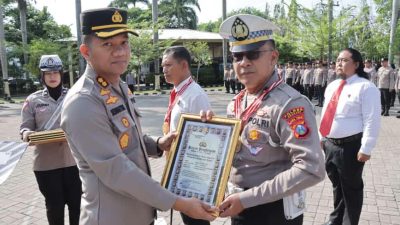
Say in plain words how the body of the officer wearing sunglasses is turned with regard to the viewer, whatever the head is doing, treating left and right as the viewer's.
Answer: facing the viewer and to the left of the viewer

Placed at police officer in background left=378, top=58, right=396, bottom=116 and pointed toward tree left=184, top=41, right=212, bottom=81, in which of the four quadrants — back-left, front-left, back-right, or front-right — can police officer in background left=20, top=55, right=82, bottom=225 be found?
back-left

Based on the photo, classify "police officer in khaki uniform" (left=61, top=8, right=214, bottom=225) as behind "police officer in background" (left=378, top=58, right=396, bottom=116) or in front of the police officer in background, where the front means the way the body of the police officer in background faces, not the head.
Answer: in front

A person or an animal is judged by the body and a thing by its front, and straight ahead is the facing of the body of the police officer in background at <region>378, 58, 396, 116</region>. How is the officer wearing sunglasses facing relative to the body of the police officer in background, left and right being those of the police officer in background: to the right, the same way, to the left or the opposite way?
the same way

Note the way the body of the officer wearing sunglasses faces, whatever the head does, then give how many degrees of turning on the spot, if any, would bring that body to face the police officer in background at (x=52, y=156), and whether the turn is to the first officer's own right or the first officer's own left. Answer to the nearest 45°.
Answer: approximately 90° to the first officer's own right

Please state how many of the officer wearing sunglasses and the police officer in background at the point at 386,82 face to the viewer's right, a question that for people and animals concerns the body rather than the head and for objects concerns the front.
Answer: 0

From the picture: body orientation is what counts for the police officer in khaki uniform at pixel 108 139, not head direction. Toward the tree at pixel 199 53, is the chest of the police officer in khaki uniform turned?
no

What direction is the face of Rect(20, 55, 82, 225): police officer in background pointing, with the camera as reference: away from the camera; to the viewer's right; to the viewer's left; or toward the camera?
toward the camera

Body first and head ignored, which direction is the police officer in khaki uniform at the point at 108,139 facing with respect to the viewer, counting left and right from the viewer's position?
facing the viewer and to the right of the viewer

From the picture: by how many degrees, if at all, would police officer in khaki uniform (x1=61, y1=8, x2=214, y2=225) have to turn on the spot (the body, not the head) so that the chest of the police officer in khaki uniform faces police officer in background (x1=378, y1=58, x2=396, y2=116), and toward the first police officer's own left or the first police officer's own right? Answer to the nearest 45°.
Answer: approximately 90° to the first police officer's own left

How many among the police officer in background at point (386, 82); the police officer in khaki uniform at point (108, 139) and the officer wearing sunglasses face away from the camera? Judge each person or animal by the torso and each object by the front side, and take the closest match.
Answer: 0

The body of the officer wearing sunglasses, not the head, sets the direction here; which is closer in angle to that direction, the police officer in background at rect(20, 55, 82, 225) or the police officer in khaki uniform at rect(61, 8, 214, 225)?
the police officer in khaki uniform

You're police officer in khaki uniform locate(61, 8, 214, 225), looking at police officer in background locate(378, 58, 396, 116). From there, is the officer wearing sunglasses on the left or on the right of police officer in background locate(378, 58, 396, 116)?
right

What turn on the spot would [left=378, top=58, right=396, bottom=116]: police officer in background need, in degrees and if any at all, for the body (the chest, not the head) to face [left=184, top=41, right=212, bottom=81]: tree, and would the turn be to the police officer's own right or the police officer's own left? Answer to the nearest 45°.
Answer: approximately 90° to the police officer's own right
